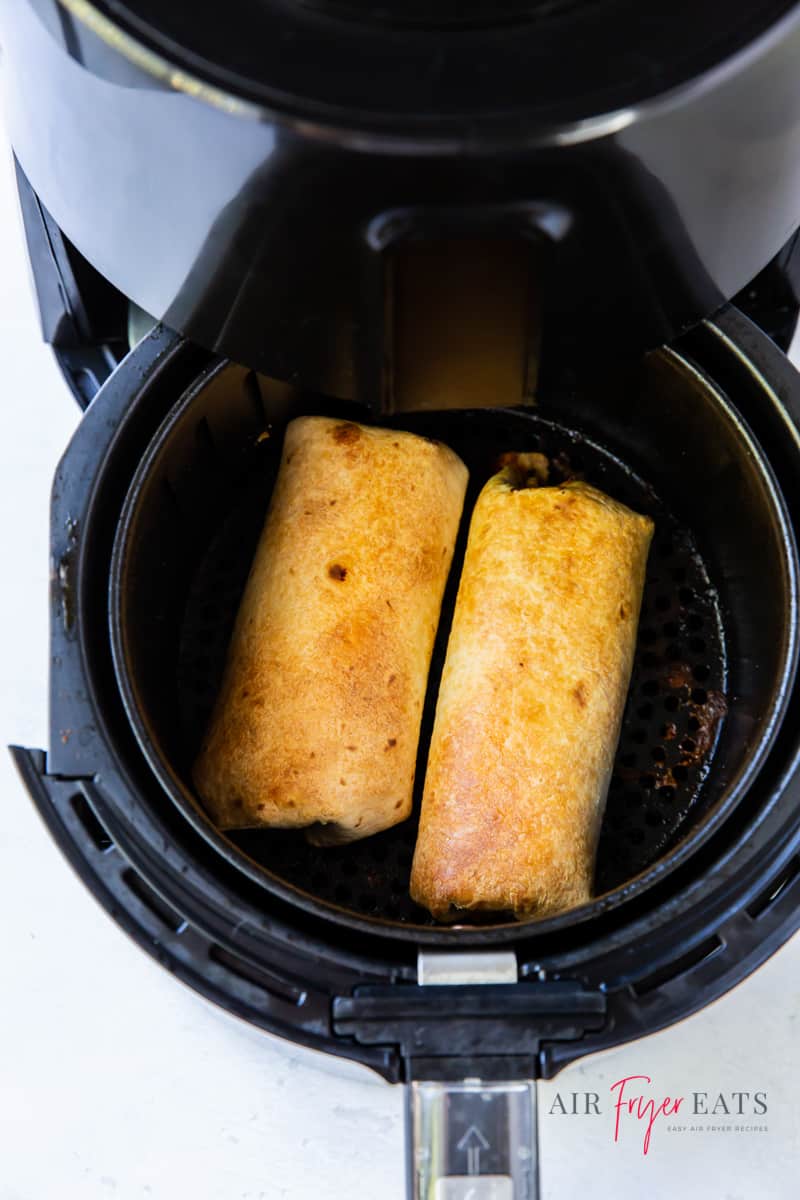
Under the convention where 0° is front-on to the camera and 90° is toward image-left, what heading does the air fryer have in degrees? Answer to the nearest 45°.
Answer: approximately 0°
